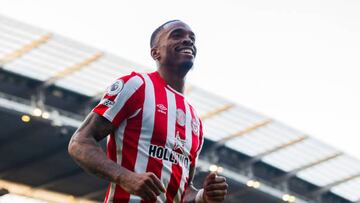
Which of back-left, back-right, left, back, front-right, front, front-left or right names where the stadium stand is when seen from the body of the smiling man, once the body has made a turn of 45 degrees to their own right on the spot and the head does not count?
back

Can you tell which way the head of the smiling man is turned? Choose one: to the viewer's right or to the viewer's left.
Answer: to the viewer's right

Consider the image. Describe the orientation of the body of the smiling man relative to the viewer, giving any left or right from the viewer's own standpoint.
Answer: facing the viewer and to the right of the viewer
